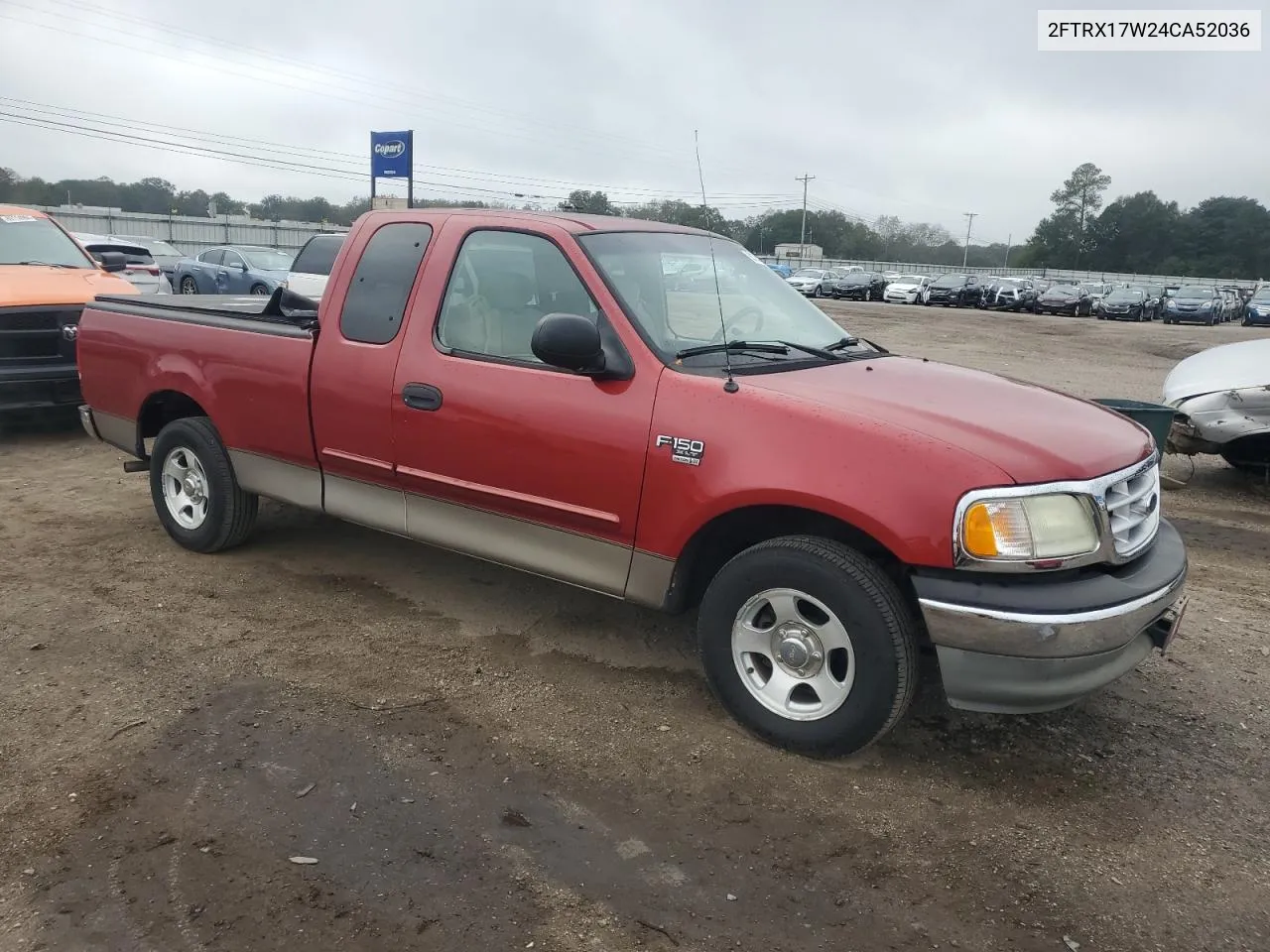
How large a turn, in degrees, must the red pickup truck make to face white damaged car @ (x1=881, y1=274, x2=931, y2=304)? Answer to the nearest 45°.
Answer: approximately 135° to its left

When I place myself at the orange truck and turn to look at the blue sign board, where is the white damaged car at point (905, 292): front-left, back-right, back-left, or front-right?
front-right

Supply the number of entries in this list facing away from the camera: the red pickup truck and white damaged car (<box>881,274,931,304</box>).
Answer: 0

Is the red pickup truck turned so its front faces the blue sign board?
no

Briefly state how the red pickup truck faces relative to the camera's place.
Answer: facing the viewer and to the right of the viewer

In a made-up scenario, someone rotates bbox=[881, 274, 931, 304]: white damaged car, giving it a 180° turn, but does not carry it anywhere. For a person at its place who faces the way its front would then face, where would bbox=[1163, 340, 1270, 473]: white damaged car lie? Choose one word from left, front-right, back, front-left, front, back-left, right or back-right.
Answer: back-right

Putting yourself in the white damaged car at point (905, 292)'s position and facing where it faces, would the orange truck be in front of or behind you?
in front

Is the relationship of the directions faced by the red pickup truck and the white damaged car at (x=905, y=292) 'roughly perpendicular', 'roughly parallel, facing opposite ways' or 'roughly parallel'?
roughly perpendicular

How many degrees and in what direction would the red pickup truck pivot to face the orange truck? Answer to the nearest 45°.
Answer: approximately 180°

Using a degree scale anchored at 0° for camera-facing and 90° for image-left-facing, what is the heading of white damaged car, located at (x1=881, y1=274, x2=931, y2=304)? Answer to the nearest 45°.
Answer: approximately 45°
